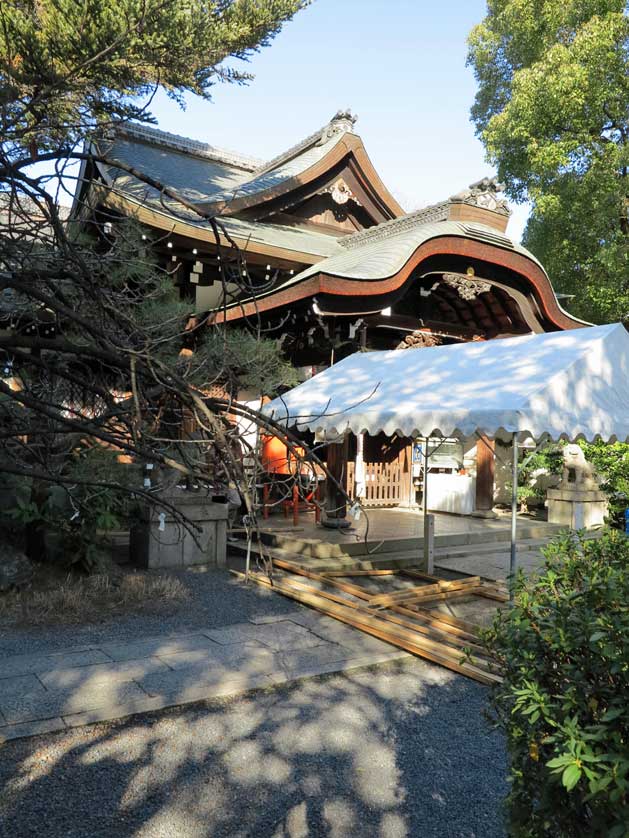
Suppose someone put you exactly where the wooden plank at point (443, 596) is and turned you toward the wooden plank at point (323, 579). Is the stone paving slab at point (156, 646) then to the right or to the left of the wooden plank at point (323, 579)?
left

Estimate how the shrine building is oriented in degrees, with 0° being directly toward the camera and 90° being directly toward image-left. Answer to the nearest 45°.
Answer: approximately 315°

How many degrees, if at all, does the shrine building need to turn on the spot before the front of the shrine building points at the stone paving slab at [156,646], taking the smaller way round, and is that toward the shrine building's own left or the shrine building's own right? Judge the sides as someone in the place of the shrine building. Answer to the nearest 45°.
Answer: approximately 45° to the shrine building's own right

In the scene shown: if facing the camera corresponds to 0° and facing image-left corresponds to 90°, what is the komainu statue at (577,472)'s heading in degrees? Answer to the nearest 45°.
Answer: approximately 45°
